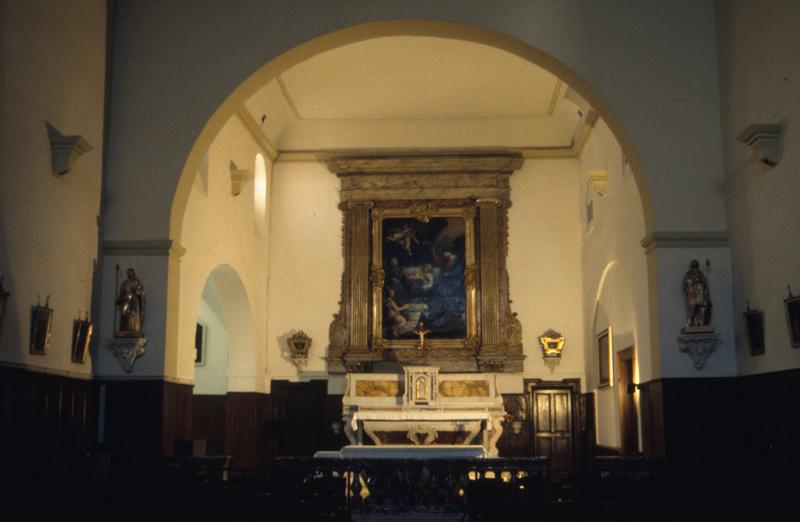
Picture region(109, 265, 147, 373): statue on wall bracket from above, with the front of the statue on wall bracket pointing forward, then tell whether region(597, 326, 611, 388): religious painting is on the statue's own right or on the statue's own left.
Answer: on the statue's own left

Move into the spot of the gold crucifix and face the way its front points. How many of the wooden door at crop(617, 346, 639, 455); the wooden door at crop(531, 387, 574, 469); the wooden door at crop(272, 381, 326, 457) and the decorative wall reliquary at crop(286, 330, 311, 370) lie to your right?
2

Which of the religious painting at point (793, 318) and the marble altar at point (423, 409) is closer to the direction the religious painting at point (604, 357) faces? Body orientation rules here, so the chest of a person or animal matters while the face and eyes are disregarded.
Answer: the marble altar

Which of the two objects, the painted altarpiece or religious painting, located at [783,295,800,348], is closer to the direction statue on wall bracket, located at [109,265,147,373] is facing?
the religious painting

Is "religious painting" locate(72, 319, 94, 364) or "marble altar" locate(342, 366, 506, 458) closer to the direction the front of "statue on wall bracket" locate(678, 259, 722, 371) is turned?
the religious painting

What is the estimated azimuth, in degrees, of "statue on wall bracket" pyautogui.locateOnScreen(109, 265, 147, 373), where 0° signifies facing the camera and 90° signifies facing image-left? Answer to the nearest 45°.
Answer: approximately 0°

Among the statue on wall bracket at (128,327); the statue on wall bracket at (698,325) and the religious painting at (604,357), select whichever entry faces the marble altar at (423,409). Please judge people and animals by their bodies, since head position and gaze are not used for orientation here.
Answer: the religious painting

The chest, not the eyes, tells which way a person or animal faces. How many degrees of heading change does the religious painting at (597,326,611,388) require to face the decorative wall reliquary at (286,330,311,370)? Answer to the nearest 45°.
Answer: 0° — it already faces it

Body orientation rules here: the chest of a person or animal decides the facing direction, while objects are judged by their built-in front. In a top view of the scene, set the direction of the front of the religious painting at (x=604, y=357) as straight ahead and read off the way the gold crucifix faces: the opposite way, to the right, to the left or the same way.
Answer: to the left

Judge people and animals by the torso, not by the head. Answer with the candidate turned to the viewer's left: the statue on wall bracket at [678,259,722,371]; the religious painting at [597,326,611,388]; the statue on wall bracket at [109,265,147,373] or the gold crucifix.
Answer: the religious painting

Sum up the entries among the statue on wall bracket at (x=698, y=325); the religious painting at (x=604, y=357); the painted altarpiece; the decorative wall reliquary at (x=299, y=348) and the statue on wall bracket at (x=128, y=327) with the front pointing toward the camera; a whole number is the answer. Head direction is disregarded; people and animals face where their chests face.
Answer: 4

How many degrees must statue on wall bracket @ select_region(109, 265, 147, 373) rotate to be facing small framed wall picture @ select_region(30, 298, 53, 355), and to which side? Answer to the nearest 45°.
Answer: approximately 45° to its right

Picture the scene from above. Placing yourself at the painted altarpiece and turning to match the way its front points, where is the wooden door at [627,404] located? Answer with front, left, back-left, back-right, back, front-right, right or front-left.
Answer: front-left

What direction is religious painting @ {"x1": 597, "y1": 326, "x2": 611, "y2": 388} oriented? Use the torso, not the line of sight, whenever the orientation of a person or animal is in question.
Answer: to the viewer's left
